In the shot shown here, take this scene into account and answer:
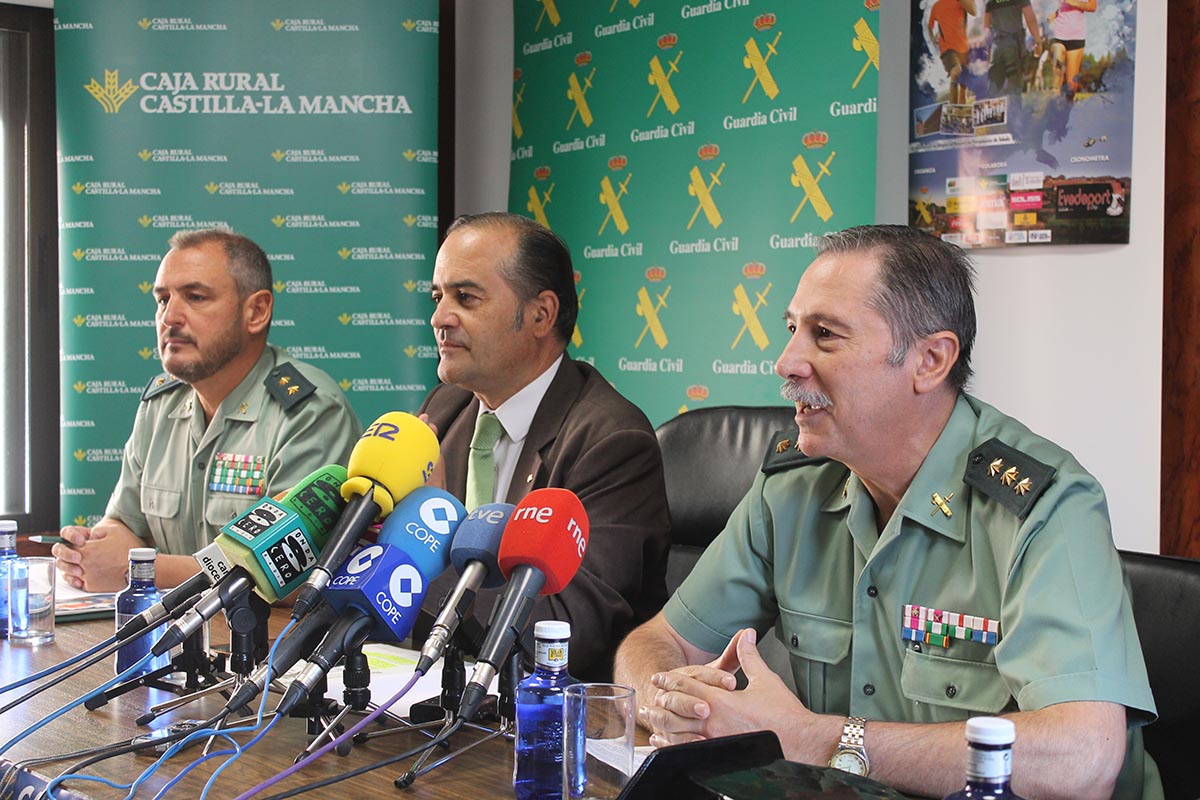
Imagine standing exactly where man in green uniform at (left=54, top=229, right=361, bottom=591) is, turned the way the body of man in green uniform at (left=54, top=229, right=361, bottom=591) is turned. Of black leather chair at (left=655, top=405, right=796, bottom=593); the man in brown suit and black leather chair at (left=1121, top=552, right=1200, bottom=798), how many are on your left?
3

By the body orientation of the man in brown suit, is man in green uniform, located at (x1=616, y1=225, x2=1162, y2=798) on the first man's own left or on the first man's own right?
on the first man's own left

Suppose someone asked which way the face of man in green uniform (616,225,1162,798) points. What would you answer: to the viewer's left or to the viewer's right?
to the viewer's left

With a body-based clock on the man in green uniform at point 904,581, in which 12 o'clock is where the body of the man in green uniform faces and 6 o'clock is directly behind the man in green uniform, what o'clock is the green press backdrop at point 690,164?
The green press backdrop is roughly at 4 o'clock from the man in green uniform.

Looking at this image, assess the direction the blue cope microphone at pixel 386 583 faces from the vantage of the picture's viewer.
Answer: facing away from the viewer and to the right of the viewer

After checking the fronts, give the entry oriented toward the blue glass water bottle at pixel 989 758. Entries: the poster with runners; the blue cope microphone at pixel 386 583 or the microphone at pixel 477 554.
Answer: the poster with runners

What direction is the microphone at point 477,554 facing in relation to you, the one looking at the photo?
facing away from the viewer and to the right of the viewer

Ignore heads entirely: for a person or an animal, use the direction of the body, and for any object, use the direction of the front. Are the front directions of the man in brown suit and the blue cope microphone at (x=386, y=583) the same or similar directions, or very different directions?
very different directions

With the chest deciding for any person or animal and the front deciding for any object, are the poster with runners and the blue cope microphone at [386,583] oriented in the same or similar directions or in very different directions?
very different directions

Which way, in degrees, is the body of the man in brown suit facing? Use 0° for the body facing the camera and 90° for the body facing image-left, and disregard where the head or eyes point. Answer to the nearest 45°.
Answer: approximately 45°
